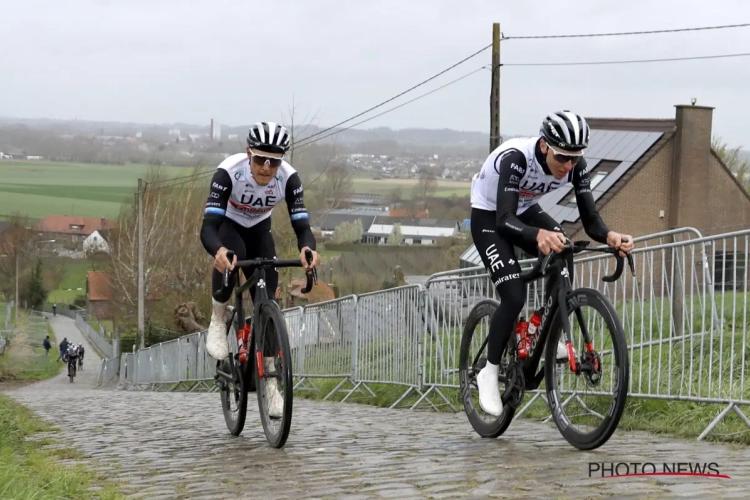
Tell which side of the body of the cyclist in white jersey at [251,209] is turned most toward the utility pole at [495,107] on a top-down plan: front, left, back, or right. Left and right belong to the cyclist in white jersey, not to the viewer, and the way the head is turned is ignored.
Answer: back

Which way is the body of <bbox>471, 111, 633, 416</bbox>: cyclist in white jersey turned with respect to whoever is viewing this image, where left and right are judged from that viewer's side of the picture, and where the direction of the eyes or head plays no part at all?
facing the viewer and to the right of the viewer

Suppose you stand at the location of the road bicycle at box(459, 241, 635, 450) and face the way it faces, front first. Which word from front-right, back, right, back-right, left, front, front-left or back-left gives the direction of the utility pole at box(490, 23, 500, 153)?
back-left

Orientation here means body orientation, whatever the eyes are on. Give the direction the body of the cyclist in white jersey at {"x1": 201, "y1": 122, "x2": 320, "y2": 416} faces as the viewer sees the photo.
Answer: toward the camera

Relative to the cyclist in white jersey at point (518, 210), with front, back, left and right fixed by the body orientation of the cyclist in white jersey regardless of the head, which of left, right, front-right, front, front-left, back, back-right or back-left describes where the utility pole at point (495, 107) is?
back-left

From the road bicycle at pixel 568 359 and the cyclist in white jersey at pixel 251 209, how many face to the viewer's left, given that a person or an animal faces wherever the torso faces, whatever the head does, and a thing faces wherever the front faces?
0

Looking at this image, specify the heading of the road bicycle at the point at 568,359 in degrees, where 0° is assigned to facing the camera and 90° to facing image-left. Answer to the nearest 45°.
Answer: approximately 315°

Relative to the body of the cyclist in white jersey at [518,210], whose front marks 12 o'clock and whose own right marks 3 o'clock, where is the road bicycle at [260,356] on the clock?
The road bicycle is roughly at 5 o'clock from the cyclist in white jersey.

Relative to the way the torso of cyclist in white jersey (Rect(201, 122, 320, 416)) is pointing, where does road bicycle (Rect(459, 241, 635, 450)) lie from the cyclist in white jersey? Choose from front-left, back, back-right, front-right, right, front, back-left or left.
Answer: front-left

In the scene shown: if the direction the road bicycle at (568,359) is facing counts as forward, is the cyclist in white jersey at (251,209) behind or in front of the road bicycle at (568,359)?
behind

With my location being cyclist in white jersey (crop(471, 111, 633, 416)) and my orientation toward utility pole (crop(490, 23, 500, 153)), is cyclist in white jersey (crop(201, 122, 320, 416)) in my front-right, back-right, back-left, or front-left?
front-left

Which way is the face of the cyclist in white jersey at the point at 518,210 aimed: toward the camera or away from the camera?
toward the camera
